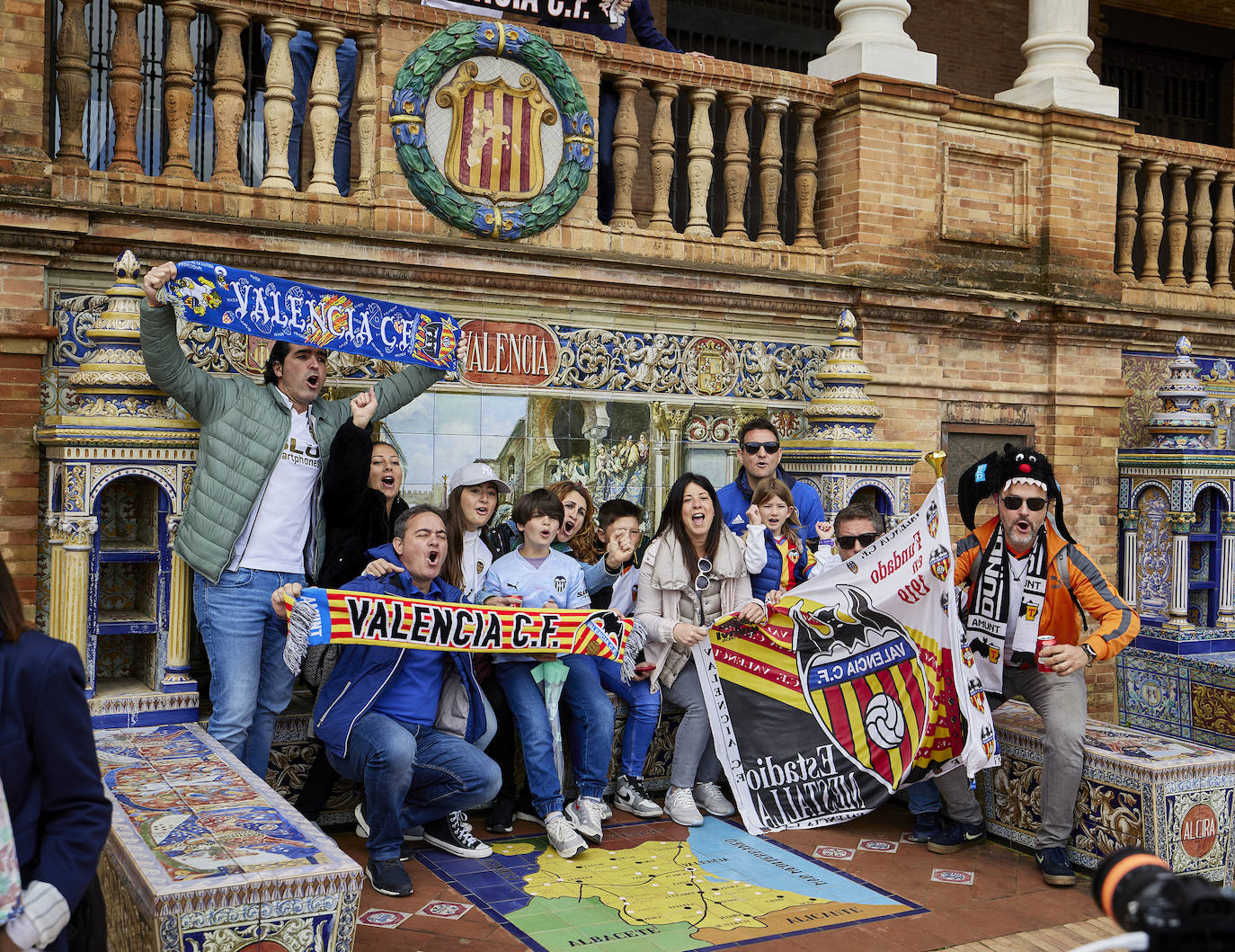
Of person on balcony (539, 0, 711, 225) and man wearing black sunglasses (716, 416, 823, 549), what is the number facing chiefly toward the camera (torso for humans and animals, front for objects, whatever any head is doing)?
2

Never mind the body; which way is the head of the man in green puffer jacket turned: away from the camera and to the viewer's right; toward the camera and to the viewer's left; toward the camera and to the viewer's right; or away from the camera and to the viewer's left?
toward the camera and to the viewer's right

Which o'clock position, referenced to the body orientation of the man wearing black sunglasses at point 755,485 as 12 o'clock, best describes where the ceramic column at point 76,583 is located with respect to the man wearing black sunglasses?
The ceramic column is roughly at 2 o'clock from the man wearing black sunglasses.

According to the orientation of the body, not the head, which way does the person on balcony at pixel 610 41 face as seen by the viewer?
toward the camera

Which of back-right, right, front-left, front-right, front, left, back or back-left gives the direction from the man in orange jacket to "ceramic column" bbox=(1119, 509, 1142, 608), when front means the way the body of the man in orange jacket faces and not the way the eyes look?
back

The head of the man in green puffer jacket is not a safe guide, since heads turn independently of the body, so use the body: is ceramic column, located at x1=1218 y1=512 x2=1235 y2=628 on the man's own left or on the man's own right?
on the man's own left

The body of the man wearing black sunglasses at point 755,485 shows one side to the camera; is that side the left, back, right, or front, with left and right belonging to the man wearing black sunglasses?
front

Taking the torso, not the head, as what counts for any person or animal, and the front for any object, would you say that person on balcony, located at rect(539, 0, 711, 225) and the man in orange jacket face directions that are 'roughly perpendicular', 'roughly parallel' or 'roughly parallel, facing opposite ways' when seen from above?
roughly parallel

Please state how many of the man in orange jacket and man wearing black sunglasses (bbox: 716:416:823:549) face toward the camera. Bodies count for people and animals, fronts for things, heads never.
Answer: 2

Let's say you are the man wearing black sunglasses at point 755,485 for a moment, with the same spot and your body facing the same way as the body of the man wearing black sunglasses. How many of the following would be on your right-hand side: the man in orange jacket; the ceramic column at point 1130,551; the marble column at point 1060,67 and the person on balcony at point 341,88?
1

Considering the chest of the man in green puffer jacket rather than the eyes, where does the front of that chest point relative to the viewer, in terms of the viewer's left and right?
facing the viewer and to the right of the viewer
